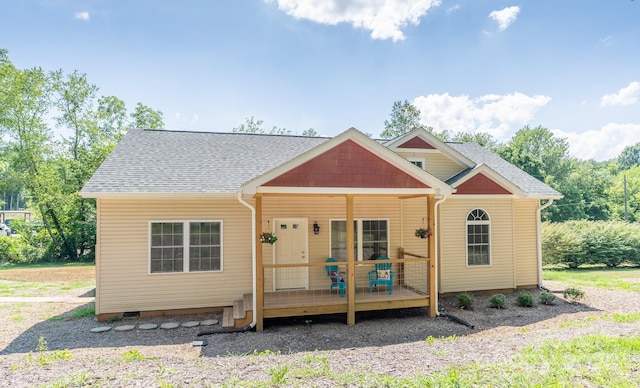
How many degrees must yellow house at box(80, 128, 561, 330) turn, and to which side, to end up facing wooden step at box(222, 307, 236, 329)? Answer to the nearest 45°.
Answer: approximately 45° to its right

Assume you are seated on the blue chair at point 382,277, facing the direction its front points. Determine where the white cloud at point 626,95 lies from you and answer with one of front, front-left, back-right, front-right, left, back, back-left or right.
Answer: back-left

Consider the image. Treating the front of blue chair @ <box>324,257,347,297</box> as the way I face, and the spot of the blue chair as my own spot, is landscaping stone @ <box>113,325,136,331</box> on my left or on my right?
on my right

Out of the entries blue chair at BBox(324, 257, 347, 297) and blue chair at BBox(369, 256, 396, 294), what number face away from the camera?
0

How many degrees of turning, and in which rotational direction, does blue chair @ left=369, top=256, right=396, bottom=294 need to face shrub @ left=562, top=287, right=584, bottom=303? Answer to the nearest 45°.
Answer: approximately 90° to its left
